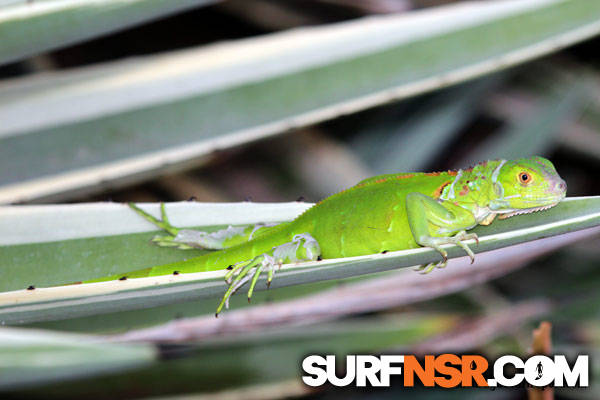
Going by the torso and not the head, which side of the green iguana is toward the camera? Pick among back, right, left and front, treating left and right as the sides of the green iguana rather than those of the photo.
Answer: right
